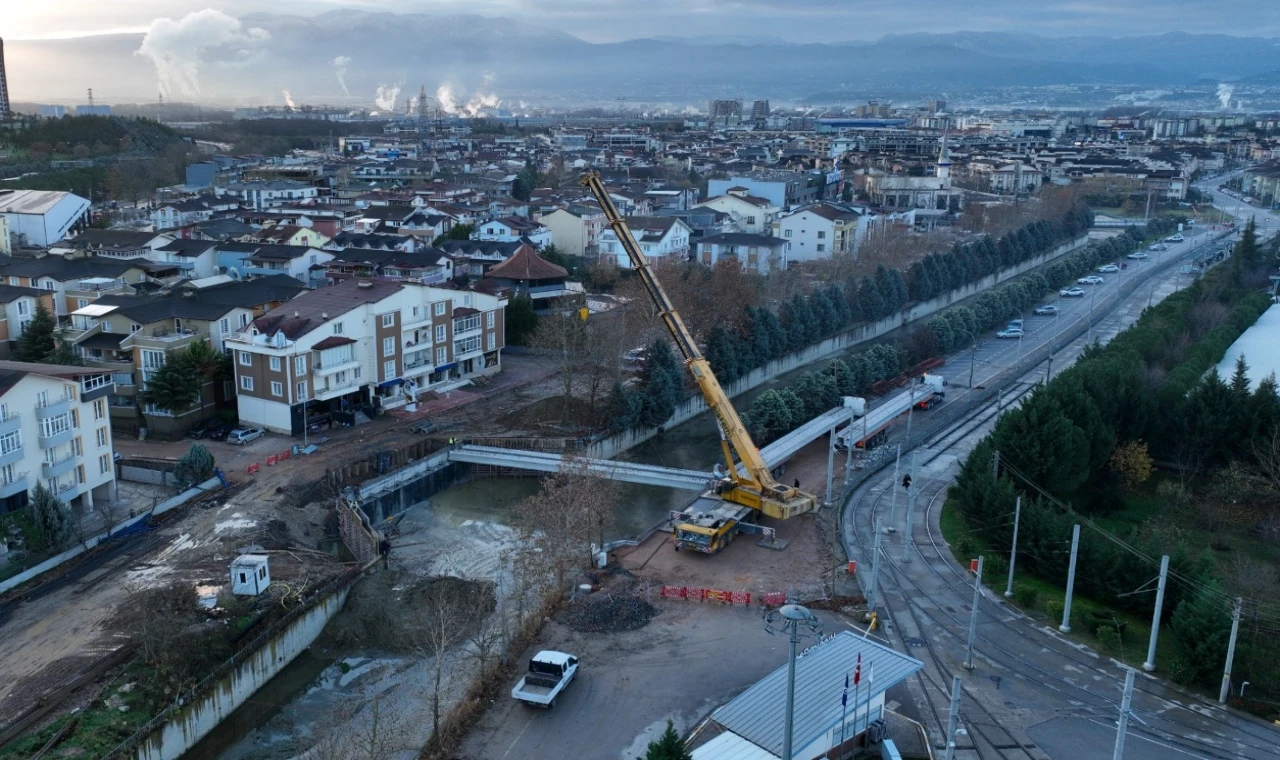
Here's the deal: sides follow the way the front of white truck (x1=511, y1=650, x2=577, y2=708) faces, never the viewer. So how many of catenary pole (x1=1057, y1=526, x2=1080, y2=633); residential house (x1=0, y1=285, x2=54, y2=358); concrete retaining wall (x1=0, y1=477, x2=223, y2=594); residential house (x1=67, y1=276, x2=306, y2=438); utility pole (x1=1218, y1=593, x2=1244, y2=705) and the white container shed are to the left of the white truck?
4

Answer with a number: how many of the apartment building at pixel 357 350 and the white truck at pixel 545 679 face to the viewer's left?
0

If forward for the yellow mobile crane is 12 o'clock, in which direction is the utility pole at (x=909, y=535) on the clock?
The utility pole is roughly at 8 o'clock from the yellow mobile crane.

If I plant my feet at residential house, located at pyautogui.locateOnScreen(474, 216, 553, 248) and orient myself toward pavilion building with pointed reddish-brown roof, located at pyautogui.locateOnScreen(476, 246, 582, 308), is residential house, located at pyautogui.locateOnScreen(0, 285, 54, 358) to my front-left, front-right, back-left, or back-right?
front-right

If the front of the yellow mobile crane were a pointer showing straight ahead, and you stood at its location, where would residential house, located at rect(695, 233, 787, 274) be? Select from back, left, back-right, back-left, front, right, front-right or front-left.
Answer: back-right

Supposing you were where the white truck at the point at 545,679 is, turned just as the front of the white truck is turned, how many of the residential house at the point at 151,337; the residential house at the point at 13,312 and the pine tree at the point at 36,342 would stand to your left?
3

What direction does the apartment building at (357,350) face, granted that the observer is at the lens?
facing the viewer and to the right of the viewer

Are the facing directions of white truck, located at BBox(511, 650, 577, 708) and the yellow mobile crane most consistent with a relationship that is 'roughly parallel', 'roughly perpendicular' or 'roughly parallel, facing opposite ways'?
roughly parallel, facing opposite ways

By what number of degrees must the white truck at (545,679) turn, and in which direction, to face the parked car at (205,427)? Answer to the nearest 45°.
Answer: approximately 90° to its left

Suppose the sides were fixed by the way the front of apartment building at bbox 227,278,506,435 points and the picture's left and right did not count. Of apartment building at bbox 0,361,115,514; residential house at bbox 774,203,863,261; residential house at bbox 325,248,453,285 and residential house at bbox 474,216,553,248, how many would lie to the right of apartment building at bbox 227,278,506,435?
1

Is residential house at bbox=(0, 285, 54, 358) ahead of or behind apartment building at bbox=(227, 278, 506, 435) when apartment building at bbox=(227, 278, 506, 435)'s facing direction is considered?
behind

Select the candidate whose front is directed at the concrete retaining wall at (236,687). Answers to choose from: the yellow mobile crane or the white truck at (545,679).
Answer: the yellow mobile crane

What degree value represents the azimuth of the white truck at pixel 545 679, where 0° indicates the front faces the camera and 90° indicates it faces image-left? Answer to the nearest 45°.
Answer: approximately 225°

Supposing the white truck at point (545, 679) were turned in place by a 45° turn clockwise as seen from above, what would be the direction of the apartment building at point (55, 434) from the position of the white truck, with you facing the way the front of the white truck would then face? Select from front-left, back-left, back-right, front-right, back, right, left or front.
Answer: back-left

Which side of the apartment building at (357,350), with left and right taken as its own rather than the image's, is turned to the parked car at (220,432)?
right

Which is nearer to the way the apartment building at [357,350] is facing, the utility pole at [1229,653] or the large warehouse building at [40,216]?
the utility pole
